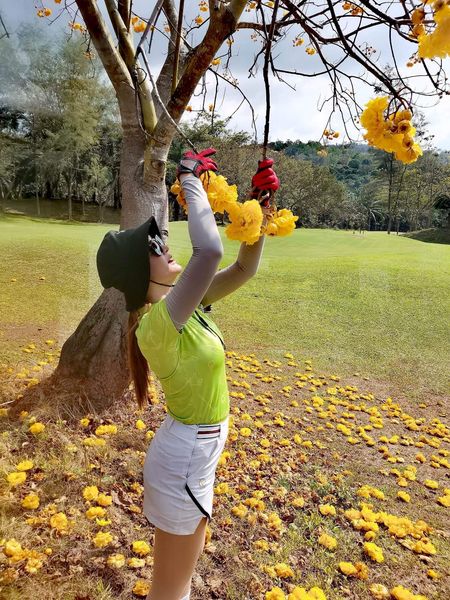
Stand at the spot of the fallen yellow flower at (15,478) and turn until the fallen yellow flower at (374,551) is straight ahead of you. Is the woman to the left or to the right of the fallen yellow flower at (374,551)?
right

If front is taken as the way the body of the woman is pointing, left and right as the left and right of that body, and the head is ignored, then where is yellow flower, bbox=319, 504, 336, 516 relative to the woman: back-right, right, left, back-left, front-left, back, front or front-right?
front-left

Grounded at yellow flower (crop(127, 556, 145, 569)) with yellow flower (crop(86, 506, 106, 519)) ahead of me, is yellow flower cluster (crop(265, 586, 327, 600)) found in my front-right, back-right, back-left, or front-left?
back-right

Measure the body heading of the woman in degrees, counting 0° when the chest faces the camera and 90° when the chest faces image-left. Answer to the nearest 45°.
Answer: approximately 270°

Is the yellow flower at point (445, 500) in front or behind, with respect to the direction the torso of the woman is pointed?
in front

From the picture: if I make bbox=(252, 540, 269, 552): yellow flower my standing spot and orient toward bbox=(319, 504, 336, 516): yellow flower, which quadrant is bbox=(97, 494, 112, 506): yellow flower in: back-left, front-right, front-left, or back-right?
back-left

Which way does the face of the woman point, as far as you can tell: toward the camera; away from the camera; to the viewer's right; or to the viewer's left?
to the viewer's right
